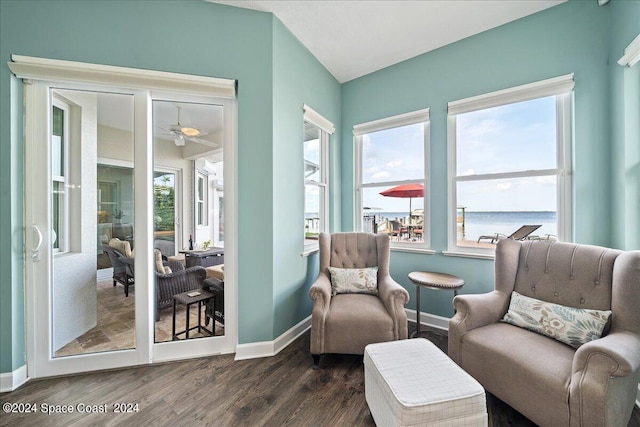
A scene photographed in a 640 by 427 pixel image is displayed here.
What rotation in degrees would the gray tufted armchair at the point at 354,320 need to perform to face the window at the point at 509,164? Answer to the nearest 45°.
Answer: approximately 135° to its left

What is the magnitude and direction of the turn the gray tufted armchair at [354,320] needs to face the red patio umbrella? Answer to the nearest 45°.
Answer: approximately 135° to its left

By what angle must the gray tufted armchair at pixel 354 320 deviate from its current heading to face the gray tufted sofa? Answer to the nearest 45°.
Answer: approximately 90° to its left

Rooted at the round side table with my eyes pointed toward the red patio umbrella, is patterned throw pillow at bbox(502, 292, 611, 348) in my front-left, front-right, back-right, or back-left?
back-right

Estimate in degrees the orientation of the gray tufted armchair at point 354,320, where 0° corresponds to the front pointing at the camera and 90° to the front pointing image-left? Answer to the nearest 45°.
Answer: approximately 0°

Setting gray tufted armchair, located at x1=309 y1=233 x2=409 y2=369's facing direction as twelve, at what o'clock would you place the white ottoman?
The white ottoman is roughly at 11 o'clock from the gray tufted armchair.

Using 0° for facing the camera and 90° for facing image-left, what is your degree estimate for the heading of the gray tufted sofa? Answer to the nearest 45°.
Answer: approximately 45°

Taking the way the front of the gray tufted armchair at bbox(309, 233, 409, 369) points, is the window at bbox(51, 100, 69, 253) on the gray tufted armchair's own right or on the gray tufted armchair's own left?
on the gray tufted armchair's own right

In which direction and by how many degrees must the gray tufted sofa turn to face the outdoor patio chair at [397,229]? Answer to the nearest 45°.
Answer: approximately 90° to its right
